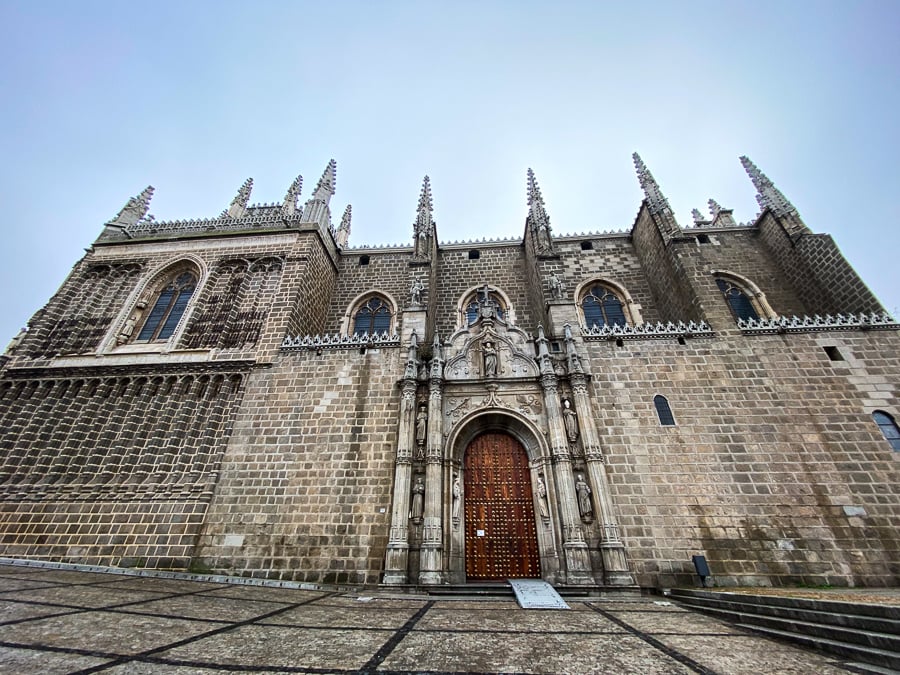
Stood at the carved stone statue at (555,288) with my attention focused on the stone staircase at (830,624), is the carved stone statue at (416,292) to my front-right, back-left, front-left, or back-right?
back-right

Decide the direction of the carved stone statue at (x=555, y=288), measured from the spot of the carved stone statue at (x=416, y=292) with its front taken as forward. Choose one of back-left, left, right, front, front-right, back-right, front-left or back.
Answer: left

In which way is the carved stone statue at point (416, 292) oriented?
toward the camera

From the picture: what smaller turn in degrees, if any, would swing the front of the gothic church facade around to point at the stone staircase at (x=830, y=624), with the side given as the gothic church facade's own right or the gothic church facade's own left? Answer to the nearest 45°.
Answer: approximately 45° to the gothic church facade's own left

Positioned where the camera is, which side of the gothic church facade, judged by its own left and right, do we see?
front
